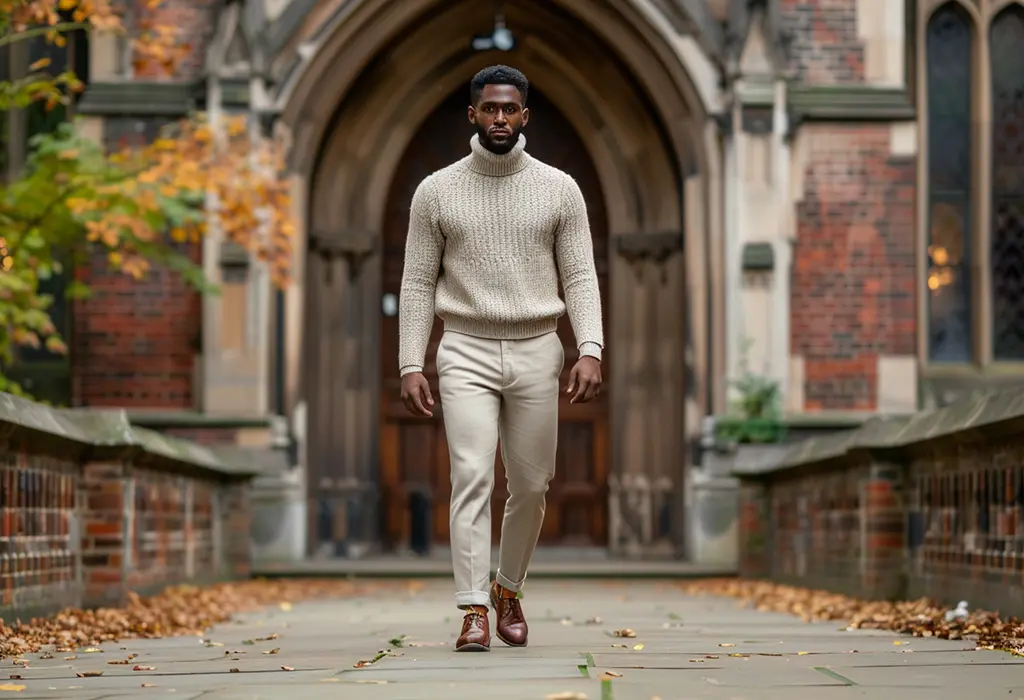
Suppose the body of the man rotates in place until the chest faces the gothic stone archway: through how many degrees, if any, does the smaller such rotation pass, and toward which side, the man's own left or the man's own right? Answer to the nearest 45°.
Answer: approximately 180°

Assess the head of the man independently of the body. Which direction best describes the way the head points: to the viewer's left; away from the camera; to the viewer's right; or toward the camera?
toward the camera

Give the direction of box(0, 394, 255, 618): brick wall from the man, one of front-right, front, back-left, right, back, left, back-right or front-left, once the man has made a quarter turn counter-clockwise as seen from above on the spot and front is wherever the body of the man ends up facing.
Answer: back-left

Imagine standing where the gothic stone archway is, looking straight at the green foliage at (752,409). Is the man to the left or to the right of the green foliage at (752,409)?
right

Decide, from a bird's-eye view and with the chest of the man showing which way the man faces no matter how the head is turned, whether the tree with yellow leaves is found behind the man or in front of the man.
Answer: behind

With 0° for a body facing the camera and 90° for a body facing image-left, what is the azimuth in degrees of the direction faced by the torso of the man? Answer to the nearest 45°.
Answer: approximately 0°

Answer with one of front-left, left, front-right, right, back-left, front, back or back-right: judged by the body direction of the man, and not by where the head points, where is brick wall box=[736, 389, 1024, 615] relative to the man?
back-left

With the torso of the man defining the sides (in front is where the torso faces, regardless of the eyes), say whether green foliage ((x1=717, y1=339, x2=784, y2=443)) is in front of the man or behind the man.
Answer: behind

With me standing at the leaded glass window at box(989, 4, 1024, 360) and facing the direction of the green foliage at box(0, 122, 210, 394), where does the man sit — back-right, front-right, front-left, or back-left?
front-left

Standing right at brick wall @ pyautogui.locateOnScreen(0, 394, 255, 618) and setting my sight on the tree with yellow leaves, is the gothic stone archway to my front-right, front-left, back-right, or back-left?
front-right

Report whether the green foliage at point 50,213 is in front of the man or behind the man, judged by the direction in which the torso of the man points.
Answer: behind

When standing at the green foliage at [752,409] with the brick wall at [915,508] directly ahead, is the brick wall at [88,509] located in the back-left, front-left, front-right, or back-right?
front-right

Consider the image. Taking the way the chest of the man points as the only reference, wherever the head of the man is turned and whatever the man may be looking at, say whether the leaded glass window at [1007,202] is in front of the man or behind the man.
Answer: behind
